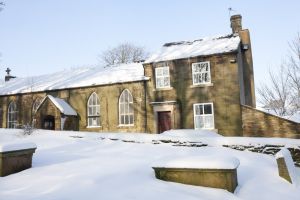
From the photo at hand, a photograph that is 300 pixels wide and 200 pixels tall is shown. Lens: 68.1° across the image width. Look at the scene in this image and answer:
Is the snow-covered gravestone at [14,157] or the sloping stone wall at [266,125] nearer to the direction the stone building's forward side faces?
the snow-covered gravestone

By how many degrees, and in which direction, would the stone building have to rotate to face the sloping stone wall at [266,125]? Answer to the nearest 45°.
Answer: approximately 90° to its left

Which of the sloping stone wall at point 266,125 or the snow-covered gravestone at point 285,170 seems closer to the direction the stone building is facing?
the snow-covered gravestone

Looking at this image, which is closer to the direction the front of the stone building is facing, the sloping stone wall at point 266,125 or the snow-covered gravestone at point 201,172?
the snow-covered gravestone

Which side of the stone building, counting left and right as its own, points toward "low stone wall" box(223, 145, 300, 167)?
left

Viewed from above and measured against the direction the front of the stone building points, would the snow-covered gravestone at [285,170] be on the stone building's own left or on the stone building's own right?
on the stone building's own left

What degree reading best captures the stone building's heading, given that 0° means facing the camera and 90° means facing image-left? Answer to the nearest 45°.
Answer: approximately 45°

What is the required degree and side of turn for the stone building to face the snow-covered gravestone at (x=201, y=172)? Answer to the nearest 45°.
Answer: approximately 45° to its left
